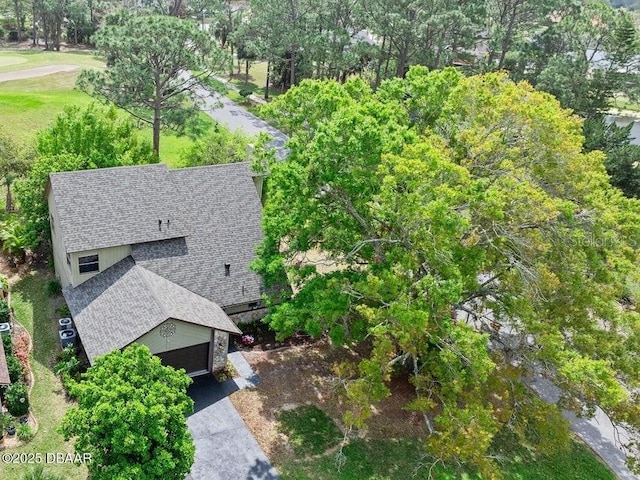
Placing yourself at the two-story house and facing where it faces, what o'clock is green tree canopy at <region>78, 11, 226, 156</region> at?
The green tree canopy is roughly at 6 o'clock from the two-story house.

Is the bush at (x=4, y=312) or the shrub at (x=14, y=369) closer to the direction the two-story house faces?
the shrub

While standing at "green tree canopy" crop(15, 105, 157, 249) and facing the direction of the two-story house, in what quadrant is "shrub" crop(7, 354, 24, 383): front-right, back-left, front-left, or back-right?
front-right

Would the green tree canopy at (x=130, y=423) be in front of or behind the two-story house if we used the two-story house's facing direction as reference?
in front

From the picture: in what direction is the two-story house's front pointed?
toward the camera

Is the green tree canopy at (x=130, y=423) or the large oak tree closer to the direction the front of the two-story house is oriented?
the green tree canopy

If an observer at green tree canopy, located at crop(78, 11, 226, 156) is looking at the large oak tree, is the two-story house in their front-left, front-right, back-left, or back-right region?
front-right

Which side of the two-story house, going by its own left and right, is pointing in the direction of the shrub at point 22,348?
right

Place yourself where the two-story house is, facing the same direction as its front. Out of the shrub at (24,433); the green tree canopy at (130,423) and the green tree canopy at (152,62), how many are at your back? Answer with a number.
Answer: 1

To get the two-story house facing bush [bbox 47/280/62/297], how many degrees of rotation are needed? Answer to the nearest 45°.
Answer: approximately 135° to its right

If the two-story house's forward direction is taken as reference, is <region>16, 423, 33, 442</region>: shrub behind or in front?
in front

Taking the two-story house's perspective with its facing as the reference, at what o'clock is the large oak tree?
The large oak tree is roughly at 10 o'clock from the two-story house.

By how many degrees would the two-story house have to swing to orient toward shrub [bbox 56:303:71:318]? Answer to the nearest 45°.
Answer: approximately 90° to its right

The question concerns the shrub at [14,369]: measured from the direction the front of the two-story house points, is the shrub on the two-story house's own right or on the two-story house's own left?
on the two-story house's own right
